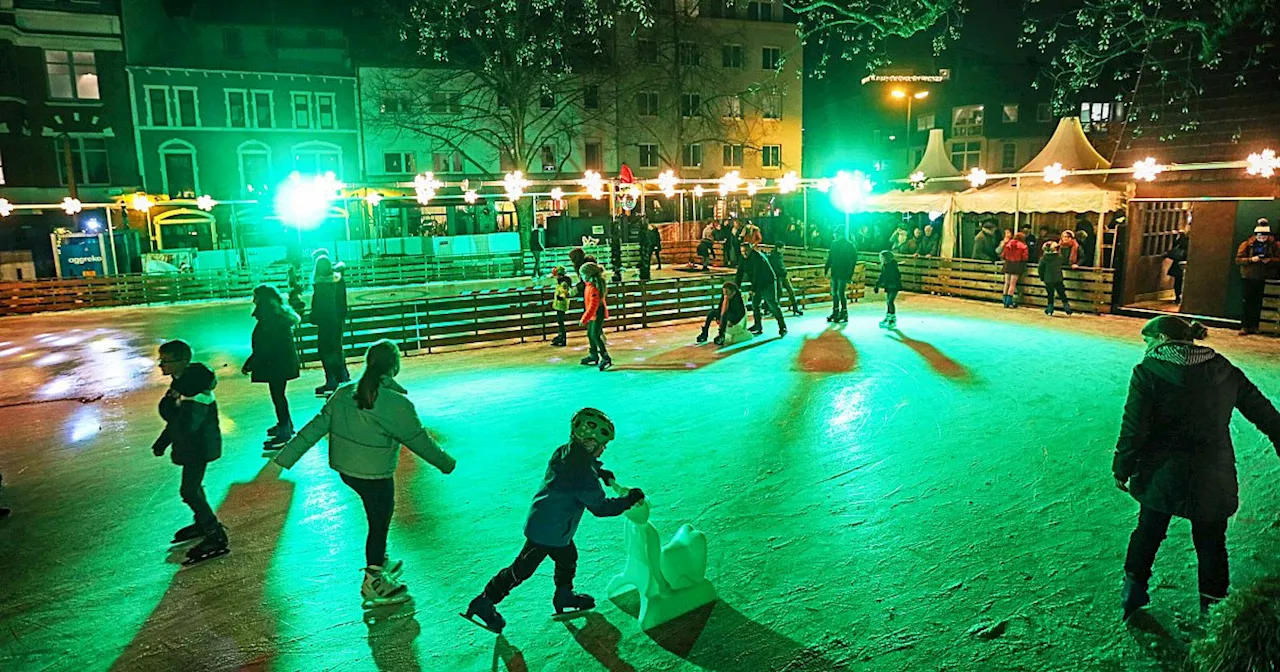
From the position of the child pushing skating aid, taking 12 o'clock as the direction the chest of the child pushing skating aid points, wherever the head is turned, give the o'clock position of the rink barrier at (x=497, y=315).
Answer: The rink barrier is roughly at 9 o'clock from the child pushing skating aid.

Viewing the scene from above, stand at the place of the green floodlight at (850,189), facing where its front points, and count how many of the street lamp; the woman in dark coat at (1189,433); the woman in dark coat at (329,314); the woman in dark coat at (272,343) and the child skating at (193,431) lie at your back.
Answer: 1

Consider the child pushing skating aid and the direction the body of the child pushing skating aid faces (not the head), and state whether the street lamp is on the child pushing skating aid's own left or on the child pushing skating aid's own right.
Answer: on the child pushing skating aid's own left

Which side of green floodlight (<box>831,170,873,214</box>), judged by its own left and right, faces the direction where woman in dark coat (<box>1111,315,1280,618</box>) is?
front

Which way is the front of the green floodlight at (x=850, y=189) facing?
toward the camera

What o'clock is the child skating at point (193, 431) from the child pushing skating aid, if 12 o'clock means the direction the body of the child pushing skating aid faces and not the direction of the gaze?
The child skating is roughly at 7 o'clock from the child pushing skating aid.

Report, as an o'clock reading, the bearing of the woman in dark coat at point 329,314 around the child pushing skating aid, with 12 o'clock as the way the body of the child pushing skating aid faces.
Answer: The woman in dark coat is roughly at 8 o'clock from the child pushing skating aid.

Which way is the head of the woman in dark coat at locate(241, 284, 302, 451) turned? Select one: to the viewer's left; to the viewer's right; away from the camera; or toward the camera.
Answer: to the viewer's left

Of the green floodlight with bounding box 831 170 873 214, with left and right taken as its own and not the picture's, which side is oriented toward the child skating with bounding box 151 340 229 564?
front

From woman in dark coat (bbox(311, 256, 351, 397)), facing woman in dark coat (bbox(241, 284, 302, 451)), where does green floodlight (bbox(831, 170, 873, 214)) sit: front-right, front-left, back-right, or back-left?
back-left

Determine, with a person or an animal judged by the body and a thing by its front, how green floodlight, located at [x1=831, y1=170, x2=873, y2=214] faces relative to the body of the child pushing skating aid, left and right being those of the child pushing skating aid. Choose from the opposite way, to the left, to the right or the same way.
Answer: to the right

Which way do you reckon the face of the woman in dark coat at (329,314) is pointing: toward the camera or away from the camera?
away from the camera

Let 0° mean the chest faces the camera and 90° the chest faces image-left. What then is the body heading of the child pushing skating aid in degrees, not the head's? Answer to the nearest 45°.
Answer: approximately 270°

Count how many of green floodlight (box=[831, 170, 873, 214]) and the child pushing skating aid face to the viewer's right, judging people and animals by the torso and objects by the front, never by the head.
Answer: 1

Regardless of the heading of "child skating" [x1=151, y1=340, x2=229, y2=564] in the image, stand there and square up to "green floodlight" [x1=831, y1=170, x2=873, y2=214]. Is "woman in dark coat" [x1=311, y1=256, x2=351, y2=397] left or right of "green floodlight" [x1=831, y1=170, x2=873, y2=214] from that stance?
left

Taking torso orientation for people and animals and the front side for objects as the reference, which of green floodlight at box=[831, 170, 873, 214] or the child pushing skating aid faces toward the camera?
the green floodlight

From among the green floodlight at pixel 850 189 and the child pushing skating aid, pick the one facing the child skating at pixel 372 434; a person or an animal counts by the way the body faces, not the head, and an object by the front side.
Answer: the green floodlight

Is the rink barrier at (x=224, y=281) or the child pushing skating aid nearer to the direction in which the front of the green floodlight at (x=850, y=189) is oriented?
the child pushing skating aid
